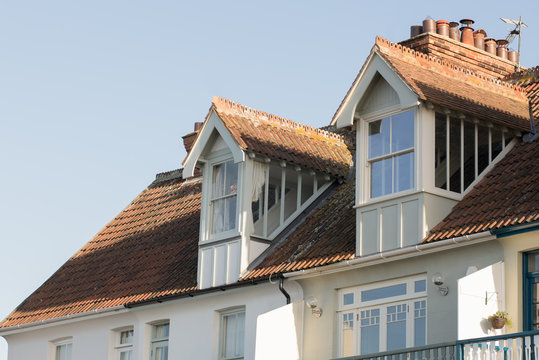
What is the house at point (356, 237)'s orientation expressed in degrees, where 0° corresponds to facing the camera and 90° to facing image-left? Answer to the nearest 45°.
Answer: approximately 45°
